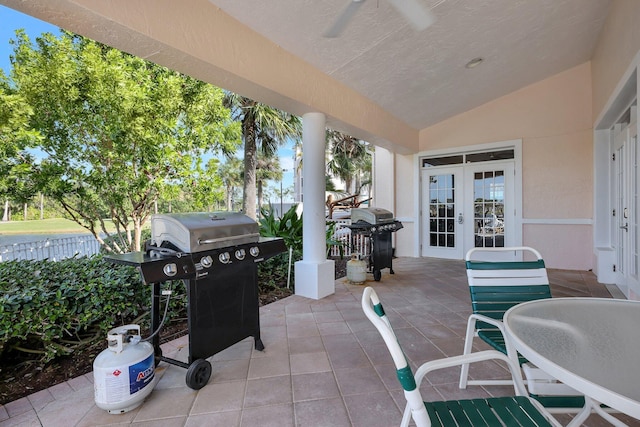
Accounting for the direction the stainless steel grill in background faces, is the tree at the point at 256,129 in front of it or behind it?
behind

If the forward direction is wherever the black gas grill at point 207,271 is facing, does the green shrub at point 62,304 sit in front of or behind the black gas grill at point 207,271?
behind

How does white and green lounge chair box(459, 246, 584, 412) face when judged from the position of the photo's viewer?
facing the viewer and to the right of the viewer

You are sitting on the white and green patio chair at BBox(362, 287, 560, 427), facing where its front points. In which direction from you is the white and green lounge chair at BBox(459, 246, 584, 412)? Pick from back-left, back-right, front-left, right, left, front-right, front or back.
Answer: left

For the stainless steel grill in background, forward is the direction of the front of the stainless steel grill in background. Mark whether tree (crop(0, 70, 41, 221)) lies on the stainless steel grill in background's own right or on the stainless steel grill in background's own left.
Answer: on the stainless steel grill in background's own right

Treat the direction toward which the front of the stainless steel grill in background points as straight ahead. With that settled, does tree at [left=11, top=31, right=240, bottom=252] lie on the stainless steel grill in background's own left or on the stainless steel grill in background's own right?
on the stainless steel grill in background's own right

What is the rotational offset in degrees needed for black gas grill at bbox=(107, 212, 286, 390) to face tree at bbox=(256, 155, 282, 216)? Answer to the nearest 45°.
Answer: approximately 135° to its left

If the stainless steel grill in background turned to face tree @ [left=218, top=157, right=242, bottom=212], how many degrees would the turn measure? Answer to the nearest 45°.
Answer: approximately 180°

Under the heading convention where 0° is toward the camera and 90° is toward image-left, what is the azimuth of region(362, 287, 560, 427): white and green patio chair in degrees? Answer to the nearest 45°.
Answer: approximately 270°

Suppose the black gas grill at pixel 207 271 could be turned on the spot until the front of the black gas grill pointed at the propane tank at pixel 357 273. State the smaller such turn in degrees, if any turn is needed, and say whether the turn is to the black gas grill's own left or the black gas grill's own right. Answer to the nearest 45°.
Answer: approximately 90° to the black gas grill's own left
